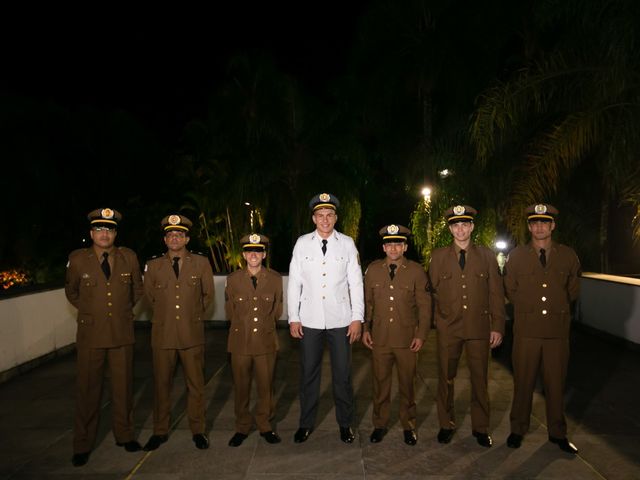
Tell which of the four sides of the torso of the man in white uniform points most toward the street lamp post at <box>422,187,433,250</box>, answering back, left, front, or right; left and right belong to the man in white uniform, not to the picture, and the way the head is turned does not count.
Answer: back

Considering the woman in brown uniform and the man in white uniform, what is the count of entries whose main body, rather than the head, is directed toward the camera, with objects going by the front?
2

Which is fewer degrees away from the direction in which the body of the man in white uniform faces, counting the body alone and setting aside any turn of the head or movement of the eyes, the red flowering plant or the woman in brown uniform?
the woman in brown uniform

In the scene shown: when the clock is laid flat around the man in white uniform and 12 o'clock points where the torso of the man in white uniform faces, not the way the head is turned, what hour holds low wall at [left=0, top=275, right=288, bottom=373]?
The low wall is roughly at 4 o'clock from the man in white uniform.

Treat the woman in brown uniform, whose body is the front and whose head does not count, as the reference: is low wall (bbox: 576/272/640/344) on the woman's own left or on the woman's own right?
on the woman's own left

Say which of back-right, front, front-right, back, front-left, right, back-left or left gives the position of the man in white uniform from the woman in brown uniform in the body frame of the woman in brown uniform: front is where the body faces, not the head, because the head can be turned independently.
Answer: left

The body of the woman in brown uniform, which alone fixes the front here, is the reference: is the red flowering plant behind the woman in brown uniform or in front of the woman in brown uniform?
behind

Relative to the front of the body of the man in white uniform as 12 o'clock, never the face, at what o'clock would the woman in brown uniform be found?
The woman in brown uniform is roughly at 3 o'clock from the man in white uniform.

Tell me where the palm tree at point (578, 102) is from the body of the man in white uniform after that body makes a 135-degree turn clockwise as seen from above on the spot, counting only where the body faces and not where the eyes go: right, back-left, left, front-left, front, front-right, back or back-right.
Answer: right
